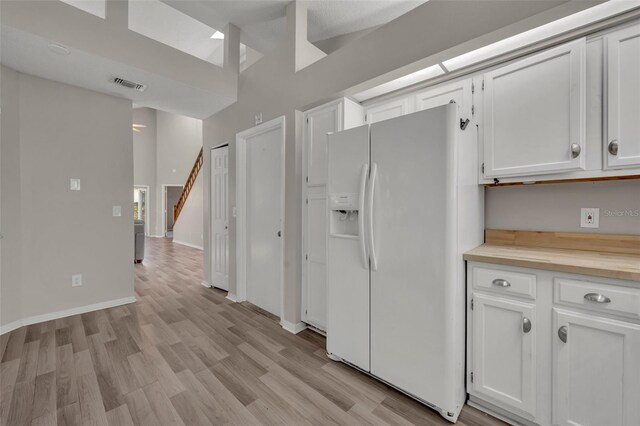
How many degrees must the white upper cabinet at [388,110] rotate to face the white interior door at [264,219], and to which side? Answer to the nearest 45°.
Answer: approximately 45° to its right

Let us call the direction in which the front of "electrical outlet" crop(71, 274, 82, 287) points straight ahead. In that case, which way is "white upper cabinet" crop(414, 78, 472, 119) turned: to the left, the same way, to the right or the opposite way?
to the right

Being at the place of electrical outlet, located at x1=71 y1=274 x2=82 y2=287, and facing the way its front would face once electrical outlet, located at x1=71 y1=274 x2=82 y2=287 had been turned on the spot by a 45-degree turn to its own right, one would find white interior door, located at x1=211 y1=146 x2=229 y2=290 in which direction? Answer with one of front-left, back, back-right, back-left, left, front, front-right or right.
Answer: back-left

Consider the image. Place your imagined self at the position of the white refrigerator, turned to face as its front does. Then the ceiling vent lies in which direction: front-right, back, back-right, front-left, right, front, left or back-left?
front-right
